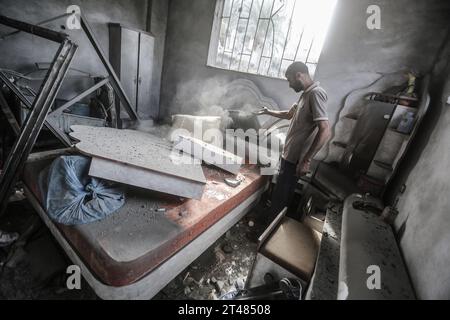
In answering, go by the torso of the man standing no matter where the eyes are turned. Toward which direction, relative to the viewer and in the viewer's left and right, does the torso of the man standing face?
facing to the left of the viewer

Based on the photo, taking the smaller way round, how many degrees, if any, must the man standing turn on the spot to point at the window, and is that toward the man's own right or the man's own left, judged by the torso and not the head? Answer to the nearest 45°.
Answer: approximately 45° to the man's own right

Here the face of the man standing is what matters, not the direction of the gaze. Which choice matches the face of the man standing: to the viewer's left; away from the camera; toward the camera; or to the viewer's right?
to the viewer's left

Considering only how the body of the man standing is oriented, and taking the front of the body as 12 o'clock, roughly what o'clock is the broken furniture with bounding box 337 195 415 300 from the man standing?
The broken furniture is roughly at 8 o'clock from the man standing.

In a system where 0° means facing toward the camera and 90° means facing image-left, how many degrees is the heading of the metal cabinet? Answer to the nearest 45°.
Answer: approximately 315°

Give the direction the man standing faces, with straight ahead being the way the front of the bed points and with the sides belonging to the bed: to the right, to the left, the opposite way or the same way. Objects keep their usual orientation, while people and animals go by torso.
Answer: to the right

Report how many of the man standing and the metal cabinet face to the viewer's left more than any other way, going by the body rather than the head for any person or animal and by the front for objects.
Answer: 1

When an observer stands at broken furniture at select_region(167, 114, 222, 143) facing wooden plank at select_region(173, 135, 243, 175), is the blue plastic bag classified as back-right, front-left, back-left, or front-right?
front-right

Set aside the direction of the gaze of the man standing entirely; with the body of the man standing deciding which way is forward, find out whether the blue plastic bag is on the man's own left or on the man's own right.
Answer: on the man's own left
